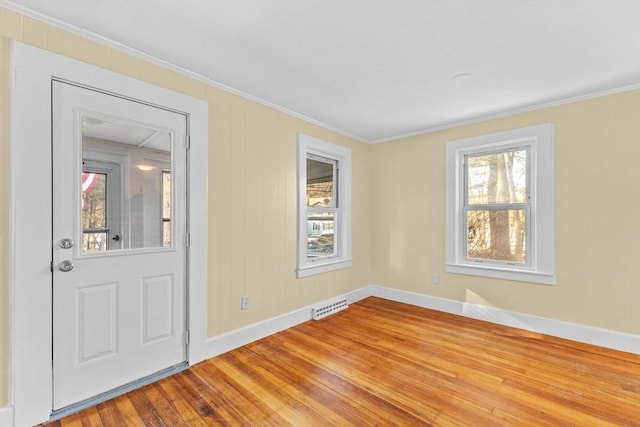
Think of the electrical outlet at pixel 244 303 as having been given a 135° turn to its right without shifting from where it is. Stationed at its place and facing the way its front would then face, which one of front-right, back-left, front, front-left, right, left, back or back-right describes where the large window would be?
back

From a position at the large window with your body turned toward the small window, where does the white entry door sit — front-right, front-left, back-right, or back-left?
front-left

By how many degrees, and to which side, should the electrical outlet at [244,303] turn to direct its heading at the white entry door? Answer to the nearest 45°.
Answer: approximately 90° to its right

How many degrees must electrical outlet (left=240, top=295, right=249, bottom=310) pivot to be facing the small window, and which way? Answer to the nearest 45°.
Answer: approximately 90° to its left

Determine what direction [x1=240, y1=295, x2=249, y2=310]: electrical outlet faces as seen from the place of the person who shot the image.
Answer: facing the viewer and to the right of the viewer
